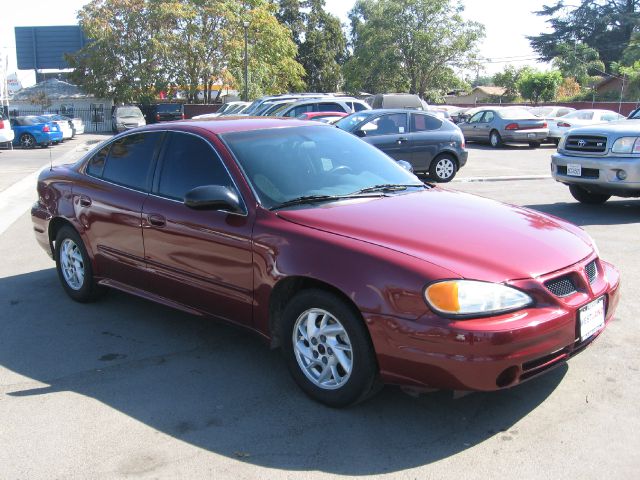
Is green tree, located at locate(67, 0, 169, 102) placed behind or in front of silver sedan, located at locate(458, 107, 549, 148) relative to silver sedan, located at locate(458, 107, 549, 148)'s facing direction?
in front

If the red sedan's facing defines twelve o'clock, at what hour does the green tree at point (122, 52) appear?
The green tree is roughly at 7 o'clock from the red sedan.

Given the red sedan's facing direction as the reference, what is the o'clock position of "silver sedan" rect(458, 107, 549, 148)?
The silver sedan is roughly at 8 o'clock from the red sedan.

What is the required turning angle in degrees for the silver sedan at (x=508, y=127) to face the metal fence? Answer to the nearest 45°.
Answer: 0° — it already faces it

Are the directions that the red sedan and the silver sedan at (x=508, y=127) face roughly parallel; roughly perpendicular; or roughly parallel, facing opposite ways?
roughly parallel, facing opposite ways

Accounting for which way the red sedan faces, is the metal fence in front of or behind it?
behind

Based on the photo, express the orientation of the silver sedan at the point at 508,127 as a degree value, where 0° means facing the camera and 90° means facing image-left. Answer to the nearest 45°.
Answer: approximately 135°

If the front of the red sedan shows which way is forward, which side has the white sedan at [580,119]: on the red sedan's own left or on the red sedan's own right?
on the red sedan's own left

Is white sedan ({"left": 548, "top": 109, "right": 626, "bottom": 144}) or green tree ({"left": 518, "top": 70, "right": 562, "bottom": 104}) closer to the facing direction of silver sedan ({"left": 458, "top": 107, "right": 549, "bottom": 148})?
the green tree

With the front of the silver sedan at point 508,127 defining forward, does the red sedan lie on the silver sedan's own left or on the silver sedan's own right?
on the silver sedan's own left

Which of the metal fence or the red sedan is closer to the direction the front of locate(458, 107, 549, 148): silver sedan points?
the metal fence

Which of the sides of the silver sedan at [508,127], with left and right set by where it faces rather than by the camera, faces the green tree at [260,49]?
front

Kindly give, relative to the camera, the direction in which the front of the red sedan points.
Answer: facing the viewer and to the right of the viewer

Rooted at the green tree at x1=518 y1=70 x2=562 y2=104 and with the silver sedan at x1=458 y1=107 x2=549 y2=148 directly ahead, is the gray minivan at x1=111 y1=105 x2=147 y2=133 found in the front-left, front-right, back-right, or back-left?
front-right

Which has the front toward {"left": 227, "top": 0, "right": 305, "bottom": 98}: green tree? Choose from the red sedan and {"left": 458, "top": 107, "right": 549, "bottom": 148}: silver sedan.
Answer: the silver sedan
